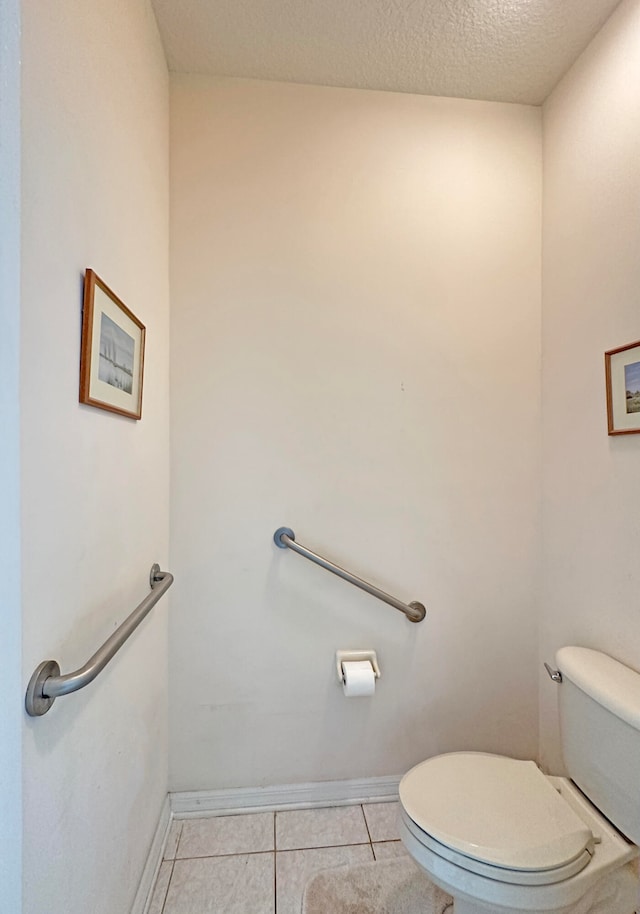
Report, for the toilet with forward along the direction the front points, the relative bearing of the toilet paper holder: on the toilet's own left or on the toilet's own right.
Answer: on the toilet's own right

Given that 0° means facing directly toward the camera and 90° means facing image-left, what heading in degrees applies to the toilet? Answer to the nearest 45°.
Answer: approximately 45°

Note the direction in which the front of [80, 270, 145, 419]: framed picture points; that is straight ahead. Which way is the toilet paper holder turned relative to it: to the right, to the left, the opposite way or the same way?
to the right

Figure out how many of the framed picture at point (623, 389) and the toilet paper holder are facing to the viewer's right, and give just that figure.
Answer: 0

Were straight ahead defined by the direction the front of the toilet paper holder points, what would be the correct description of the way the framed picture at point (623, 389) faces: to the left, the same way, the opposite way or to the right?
to the right

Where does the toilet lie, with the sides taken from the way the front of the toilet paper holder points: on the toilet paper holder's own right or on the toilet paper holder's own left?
on the toilet paper holder's own left

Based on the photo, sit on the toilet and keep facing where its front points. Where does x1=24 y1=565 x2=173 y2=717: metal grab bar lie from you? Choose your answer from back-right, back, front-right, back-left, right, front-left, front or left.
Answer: front

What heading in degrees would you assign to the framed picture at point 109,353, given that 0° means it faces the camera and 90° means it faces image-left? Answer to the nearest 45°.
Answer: approximately 315°

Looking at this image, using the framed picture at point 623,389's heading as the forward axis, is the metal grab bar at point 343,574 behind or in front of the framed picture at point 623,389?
in front

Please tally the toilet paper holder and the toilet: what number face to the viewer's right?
0

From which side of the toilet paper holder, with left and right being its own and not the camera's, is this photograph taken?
front

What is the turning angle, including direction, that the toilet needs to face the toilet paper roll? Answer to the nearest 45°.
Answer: approximately 45° to its right

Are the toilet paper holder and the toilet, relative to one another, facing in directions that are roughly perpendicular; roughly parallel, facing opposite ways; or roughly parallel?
roughly perpendicular
